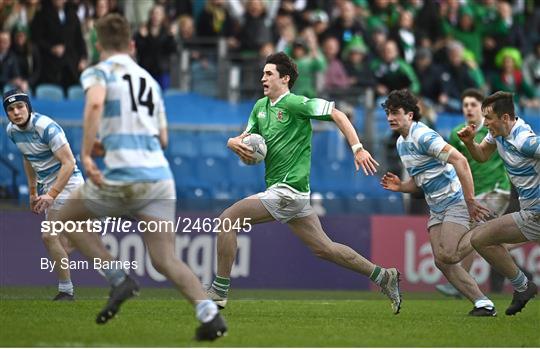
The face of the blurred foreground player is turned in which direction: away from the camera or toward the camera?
away from the camera

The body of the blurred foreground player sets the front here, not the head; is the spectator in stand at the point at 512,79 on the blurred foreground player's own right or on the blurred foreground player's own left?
on the blurred foreground player's own right

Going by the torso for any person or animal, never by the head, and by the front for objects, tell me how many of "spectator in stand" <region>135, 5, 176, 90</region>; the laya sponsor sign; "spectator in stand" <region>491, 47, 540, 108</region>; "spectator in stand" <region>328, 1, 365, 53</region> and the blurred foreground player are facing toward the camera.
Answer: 4
